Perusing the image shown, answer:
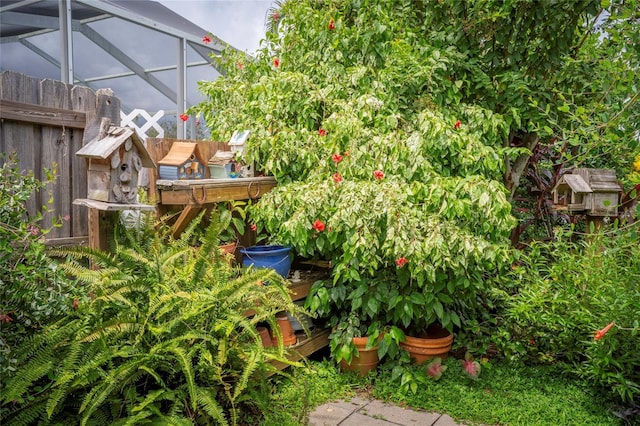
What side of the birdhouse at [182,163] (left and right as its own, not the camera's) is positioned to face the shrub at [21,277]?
right

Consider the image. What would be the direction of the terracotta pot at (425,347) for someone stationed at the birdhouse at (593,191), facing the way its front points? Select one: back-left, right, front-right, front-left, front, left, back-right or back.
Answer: front

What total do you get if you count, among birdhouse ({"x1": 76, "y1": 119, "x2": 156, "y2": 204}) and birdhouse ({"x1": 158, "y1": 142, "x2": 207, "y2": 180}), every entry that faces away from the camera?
0

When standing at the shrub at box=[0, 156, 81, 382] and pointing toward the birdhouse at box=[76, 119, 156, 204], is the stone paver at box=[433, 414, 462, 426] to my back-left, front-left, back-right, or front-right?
front-right

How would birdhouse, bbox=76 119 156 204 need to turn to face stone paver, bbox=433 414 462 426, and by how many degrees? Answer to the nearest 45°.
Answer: approximately 45° to its left

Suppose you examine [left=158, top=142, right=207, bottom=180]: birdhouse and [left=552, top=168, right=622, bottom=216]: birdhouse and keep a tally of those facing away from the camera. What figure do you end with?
0

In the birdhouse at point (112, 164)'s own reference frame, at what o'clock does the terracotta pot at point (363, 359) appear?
The terracotta pot is roughly at 10 o'clock from the birdhouse.

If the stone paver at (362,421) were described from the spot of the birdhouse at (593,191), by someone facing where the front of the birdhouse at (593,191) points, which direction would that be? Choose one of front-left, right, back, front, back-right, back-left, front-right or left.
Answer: front

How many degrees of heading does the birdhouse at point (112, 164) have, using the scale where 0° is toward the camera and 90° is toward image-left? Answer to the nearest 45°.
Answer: approximately 315°

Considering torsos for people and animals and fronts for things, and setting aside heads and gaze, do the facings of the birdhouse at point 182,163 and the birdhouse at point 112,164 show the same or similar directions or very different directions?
same or similar directions

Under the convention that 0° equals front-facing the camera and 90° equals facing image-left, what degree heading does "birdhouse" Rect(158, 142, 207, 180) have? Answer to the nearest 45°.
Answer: approximately 315°

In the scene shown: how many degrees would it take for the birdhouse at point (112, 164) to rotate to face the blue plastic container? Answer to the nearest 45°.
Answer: approximately 90° to its left
